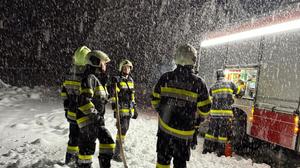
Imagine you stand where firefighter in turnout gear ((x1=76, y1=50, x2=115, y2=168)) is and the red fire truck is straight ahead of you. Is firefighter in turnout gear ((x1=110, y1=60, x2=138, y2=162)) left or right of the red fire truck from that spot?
left

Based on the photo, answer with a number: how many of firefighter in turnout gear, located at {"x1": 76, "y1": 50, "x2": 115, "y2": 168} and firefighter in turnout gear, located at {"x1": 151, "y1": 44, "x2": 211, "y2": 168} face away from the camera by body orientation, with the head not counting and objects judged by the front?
1

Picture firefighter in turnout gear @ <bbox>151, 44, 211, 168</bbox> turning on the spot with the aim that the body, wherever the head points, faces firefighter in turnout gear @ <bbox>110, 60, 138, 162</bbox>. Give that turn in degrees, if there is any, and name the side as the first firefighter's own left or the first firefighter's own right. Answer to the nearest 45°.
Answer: approximately 45° to the first firefighter's own left

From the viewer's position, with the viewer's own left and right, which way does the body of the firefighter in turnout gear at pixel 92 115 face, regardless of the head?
facing to the right of the viewer

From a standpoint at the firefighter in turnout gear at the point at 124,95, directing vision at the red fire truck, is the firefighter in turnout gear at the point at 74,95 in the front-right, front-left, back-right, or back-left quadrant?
back-right

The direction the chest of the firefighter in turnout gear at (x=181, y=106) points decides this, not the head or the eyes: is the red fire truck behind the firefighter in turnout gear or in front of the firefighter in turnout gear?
in front

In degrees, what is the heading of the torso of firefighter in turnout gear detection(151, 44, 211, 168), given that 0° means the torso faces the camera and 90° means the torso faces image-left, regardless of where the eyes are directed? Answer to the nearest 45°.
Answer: approximately 180°

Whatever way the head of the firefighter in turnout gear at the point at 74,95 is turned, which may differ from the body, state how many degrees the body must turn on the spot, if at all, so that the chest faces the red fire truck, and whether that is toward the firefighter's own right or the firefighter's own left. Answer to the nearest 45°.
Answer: approximately 45° to the firefighter's own right

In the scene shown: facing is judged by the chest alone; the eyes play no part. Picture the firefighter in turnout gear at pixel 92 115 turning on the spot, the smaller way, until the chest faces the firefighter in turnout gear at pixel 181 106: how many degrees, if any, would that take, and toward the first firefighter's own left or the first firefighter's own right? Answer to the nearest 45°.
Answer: approximately 45° to the first firefighter's own right
